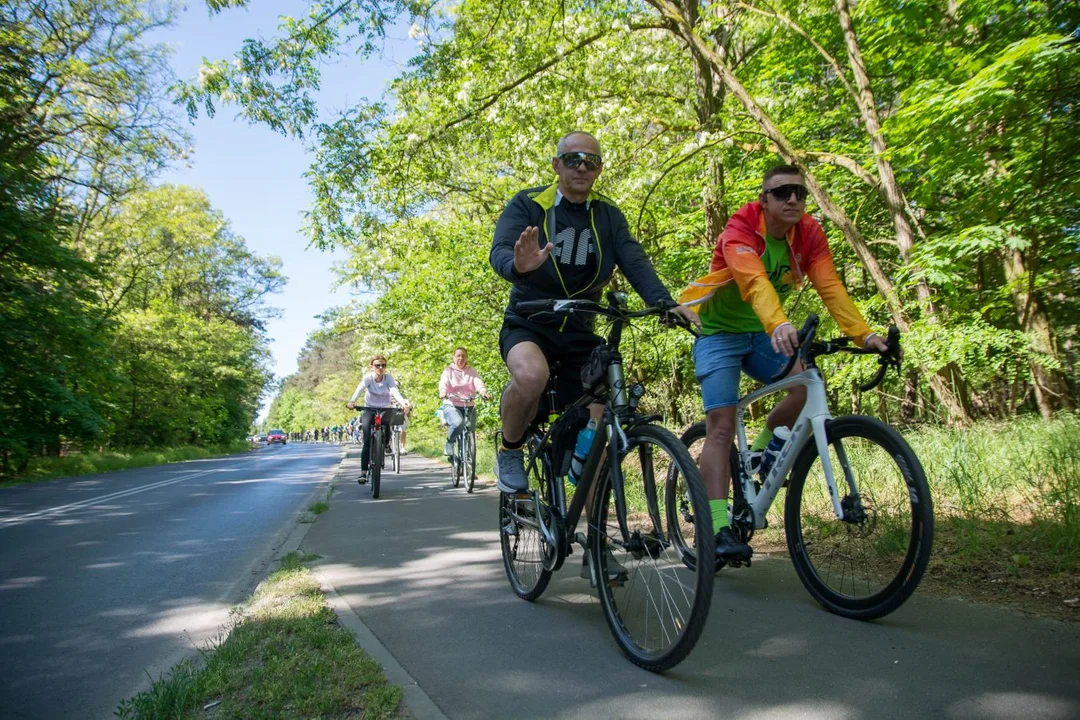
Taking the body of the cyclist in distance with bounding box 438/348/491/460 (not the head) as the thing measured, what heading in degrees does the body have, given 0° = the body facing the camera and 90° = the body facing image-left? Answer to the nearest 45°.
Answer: approximately 0°

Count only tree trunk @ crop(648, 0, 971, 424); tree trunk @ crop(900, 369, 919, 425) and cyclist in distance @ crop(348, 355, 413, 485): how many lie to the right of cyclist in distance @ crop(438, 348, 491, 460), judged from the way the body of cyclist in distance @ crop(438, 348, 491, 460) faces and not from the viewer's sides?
1

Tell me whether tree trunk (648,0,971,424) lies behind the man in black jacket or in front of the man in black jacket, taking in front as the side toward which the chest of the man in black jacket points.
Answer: behind

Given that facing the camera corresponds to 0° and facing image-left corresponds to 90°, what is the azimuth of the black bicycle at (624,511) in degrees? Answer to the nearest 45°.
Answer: approximately 315°

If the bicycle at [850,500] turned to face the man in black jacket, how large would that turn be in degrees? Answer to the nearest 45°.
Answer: approximately 135° to its right

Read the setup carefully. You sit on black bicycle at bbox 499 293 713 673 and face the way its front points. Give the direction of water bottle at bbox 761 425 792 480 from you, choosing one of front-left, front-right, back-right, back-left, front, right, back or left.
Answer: left

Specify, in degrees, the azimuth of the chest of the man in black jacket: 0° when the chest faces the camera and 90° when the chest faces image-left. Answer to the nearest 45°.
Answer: approximately 0°

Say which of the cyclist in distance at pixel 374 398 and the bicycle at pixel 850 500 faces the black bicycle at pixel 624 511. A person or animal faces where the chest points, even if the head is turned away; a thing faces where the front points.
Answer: the cyclist in distance

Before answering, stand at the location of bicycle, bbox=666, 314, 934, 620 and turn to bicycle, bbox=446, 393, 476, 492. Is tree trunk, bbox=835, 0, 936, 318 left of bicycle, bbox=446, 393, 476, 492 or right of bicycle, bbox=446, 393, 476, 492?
right

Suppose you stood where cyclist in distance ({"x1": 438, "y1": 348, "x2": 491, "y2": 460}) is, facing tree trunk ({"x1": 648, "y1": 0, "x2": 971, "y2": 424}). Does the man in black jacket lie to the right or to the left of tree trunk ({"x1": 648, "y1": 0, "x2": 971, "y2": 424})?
right

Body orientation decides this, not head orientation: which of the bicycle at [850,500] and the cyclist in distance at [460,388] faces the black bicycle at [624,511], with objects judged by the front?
the cyclist in distance

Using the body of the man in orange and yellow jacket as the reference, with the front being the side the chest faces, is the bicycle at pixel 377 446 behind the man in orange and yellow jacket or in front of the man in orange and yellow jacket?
behind

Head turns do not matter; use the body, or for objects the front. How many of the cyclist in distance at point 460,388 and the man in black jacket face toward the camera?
2

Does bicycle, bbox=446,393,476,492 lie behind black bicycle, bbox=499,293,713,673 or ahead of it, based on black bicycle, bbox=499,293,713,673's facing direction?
behind
